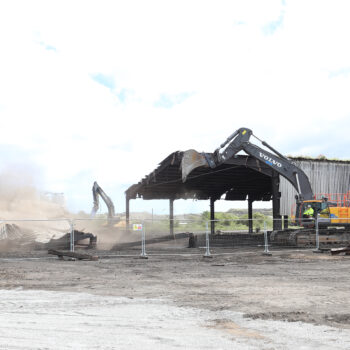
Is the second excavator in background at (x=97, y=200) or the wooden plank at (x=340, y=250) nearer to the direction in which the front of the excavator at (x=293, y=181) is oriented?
the second excavator in background

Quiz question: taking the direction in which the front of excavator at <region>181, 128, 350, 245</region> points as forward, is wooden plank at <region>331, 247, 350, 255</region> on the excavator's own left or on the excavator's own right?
on the excavator's own left

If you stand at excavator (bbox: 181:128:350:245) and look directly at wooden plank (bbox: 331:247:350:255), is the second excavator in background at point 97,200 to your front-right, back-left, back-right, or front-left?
back-right

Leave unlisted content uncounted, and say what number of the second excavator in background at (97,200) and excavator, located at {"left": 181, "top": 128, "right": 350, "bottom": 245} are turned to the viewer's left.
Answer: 2

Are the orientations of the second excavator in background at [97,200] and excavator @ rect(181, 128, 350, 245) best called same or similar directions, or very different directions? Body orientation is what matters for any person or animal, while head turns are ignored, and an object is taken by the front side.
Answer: same or similar directions

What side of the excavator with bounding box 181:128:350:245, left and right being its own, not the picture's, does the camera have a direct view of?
left

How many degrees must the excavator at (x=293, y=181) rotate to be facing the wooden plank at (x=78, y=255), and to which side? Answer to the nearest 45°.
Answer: approximately 45° to its left

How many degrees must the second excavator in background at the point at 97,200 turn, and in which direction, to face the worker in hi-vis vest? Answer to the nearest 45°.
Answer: approximately 135° to its left

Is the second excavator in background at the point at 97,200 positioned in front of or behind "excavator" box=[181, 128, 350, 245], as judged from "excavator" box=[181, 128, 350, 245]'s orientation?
in front

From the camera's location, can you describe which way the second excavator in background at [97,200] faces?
facing to the left of the viewer
